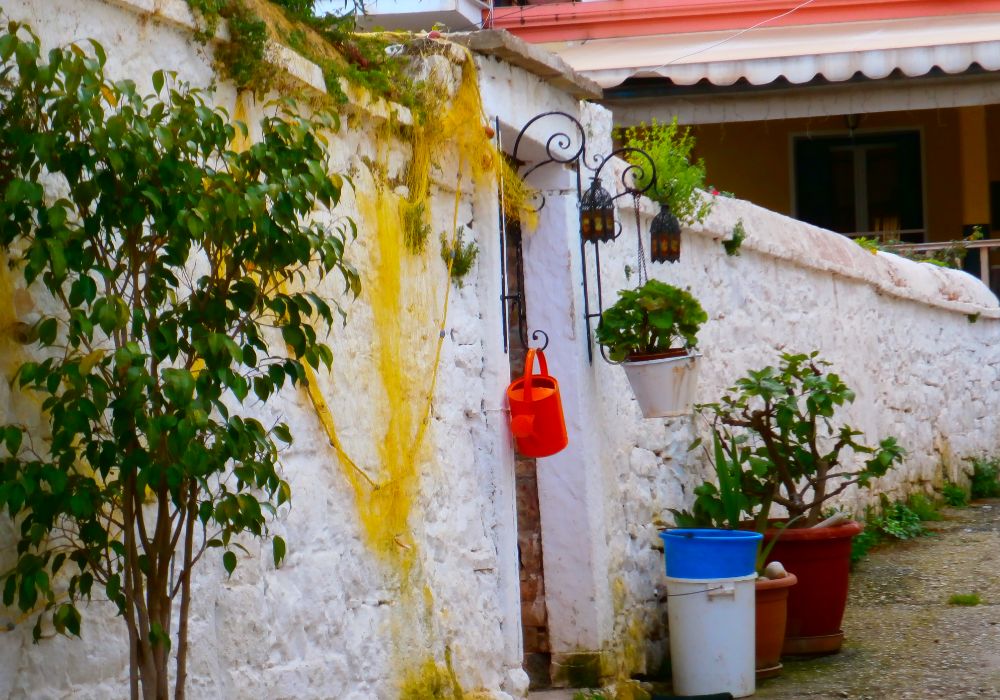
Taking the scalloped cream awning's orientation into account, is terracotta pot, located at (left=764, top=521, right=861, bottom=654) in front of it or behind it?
in front

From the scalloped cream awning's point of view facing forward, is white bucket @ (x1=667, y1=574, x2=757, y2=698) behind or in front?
in front

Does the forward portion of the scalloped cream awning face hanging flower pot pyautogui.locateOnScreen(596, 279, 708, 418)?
yes

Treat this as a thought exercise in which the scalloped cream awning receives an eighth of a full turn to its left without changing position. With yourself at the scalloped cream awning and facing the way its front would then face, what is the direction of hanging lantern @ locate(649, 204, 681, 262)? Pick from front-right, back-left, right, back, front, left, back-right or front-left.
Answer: front-right

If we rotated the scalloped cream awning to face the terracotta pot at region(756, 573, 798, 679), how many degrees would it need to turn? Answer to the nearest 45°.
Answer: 0° — it already faces it

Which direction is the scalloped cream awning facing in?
toward the camera

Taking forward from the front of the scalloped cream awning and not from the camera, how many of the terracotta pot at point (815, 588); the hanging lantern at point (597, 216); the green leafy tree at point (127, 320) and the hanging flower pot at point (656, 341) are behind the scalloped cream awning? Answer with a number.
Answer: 0

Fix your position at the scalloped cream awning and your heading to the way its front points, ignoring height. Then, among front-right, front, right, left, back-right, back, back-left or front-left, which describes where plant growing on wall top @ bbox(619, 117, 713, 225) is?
front

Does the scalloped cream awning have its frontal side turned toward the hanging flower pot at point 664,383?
yes

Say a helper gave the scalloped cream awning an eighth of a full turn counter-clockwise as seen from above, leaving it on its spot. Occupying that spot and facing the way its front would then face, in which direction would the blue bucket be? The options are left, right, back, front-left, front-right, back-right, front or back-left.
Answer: front-right

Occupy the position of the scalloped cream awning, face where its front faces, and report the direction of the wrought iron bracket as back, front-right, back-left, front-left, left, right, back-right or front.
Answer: front

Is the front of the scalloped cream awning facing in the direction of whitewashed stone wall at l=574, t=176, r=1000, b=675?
yes

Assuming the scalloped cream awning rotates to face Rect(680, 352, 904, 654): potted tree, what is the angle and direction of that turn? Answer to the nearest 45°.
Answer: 0° — it already faces it

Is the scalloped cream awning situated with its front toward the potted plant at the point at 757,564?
yes
